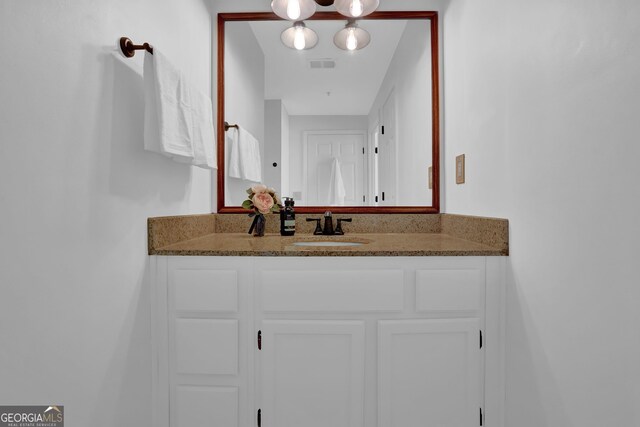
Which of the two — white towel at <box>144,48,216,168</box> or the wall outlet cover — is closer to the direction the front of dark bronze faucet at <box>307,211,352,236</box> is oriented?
the white towel

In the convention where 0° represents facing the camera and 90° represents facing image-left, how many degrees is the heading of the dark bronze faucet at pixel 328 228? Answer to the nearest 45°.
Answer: approximately 0°

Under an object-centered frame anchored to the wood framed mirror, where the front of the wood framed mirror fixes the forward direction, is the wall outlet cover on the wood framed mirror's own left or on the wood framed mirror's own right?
on the wood framed mirror's own left
